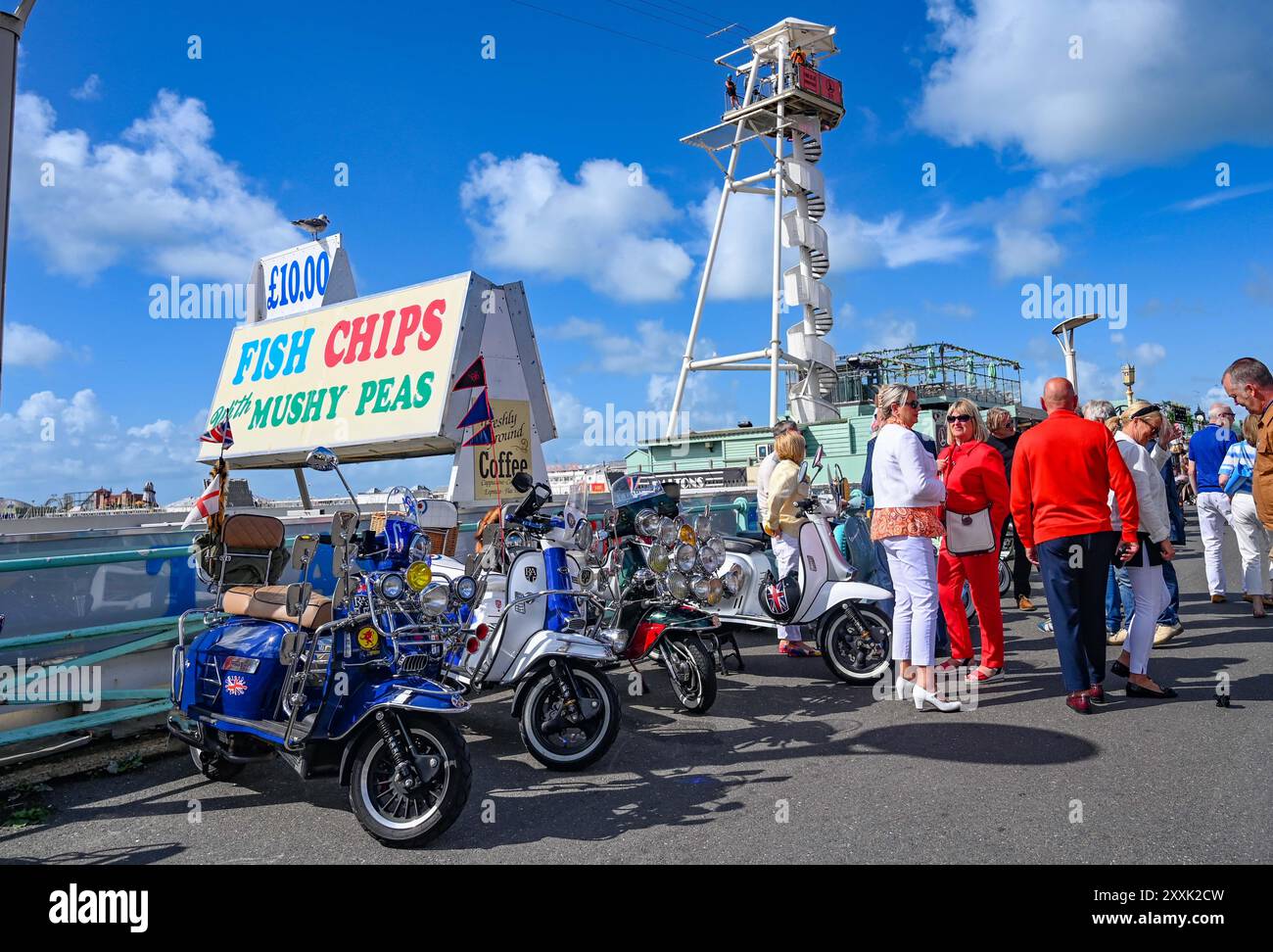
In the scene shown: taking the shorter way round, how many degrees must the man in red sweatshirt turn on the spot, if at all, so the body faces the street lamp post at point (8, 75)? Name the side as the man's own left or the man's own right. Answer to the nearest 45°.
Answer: approximately 135° to the man's own left

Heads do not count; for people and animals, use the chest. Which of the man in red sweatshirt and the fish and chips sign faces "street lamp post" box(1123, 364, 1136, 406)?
the man in red sweatshirt

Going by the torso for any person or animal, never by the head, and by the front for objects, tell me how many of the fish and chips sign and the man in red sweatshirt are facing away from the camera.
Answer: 1

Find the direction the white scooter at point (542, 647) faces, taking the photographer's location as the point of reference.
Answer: facing the viewer and to the right of the viewer

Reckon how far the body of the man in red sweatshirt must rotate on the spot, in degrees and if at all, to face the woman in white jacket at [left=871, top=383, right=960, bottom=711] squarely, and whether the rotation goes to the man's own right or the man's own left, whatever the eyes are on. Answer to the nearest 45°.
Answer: approximately 90° to the man's own left

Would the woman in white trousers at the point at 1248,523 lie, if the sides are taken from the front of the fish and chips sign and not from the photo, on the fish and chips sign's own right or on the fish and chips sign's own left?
on the fish and chips sign's own left

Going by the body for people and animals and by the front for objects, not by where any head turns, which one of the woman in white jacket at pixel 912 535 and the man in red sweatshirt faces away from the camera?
the man in red sweatshirt

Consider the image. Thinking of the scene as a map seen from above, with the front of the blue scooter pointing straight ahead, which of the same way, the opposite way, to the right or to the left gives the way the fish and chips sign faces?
to the right

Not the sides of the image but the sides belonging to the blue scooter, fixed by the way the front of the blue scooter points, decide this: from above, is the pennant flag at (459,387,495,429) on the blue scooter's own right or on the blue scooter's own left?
on the blue scooter's own left

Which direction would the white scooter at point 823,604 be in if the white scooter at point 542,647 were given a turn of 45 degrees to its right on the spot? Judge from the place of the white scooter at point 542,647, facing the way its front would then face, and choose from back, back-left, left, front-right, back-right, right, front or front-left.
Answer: back-left

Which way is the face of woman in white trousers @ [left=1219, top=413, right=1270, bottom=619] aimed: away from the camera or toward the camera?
away from the camera

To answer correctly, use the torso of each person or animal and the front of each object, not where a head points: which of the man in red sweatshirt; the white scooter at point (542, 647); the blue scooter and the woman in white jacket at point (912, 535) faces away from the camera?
the man in red sweatshirt
